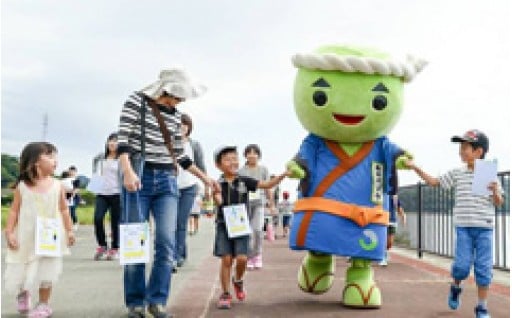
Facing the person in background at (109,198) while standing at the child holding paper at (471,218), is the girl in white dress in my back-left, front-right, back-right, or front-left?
front-left

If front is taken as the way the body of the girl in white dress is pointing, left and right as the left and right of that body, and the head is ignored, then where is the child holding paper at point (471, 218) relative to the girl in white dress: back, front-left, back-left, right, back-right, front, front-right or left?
left

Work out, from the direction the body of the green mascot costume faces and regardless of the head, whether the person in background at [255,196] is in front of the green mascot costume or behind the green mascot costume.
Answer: behind

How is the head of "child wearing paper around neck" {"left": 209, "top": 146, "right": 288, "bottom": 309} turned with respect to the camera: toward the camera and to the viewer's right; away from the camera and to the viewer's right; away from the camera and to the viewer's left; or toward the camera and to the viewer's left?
toward the camera and to the viewer's right

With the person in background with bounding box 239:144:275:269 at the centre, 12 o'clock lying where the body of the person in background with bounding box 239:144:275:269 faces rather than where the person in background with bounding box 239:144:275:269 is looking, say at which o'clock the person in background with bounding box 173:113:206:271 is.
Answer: the person in background with bounding box 173:113:206:271 is roughly at 2 o'clock from the person in background with bounding box 239:144:275:269.

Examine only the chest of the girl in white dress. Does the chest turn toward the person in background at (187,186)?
no

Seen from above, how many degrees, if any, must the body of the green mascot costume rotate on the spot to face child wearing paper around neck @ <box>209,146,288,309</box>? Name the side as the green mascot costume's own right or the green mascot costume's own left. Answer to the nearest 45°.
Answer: approximately 90° to the green mascot costume's own right

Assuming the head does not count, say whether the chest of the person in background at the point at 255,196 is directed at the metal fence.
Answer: no

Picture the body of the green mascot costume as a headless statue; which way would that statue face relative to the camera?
toward the camera

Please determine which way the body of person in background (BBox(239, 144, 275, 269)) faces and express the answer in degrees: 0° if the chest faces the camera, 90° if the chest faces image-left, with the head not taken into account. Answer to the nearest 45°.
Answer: approximately 0°

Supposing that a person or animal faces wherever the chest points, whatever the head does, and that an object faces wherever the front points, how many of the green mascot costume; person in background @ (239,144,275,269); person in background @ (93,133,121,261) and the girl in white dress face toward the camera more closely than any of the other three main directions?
4

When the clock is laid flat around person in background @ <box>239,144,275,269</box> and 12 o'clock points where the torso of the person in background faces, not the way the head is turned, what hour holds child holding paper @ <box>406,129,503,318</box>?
The child holding paper is roughly at 11 o'clock from the person in background.

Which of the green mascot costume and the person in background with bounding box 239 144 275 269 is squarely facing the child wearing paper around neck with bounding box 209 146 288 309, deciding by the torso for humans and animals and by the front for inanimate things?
the person in background

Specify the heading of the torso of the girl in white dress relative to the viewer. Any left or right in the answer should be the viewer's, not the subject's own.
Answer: facing the viewer
